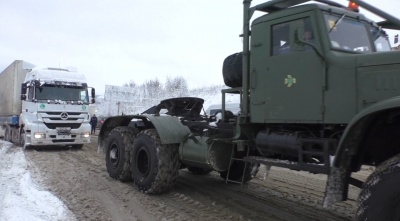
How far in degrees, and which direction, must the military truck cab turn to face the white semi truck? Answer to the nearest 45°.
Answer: approximately 180°

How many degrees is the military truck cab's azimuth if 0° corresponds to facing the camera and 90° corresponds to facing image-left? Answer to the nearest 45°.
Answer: approximately 315°
